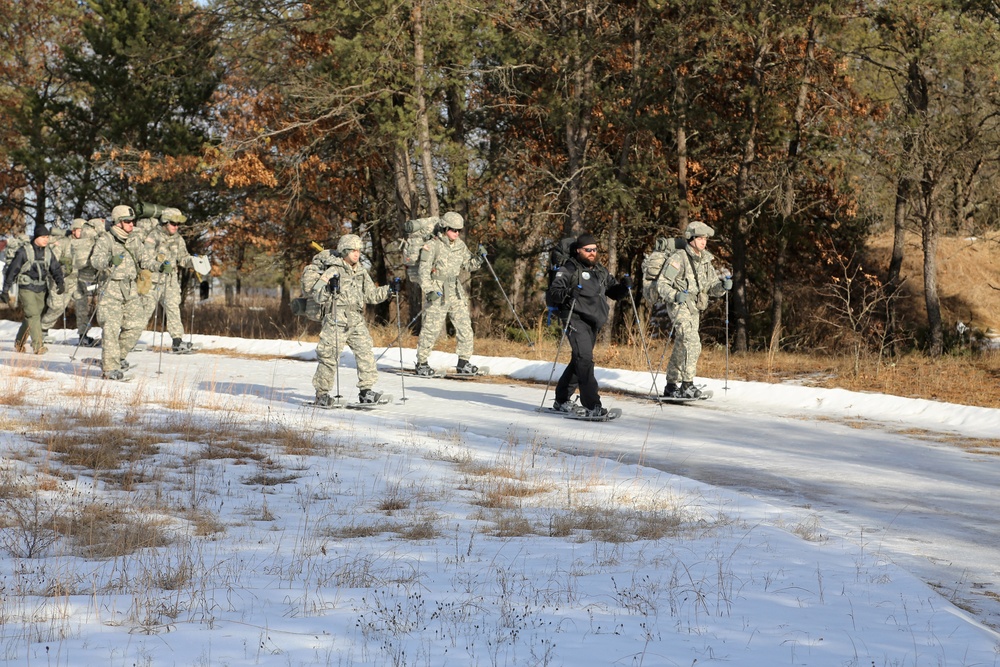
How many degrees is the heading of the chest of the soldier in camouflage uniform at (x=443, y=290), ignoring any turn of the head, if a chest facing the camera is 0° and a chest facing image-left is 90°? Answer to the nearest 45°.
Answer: approximately 315°

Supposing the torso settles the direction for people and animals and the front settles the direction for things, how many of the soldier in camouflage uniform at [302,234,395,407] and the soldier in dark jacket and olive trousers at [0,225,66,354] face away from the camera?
0

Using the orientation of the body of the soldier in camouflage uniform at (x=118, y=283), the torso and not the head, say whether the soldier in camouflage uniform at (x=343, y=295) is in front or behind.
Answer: in front

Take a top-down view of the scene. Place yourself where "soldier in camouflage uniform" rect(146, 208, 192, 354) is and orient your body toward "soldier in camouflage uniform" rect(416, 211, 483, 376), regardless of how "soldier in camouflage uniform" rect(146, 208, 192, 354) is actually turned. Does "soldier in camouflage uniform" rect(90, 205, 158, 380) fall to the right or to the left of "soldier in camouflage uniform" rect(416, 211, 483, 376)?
right

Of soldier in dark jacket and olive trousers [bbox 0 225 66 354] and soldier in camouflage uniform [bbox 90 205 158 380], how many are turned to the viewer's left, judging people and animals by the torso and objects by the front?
0

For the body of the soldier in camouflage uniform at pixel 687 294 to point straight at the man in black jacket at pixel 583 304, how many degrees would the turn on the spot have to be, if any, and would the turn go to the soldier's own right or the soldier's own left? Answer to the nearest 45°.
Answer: approximately 90° to the soldier's own right

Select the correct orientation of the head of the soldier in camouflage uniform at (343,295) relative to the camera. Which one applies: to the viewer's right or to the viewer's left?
to the viewer's right

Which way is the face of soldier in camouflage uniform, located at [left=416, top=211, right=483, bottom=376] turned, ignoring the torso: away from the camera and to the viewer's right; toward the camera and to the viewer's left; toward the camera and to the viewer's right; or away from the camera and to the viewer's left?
toward the camera and to the viewer's right
